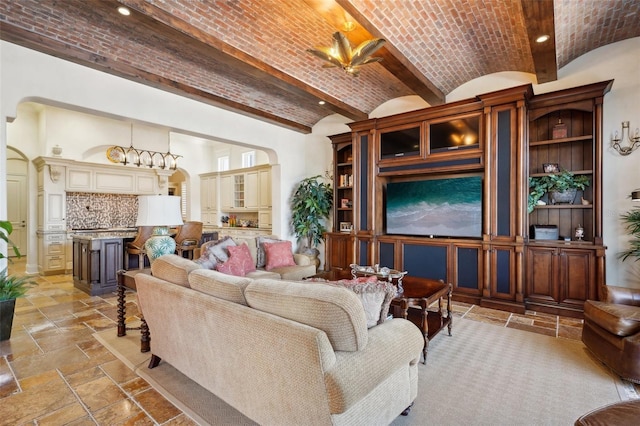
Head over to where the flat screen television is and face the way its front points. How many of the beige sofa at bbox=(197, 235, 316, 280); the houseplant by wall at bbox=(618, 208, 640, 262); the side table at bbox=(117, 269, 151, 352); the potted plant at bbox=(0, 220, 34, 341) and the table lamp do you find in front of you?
4

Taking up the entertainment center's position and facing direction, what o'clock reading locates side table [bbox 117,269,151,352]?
The side table is roughly at 12 o'clock from the entertainment center.

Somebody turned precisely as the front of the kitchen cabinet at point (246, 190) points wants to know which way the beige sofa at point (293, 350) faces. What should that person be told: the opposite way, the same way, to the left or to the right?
the opposite way

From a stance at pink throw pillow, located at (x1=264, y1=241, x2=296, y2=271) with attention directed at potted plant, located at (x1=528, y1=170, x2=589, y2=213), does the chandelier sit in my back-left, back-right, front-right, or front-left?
back-left

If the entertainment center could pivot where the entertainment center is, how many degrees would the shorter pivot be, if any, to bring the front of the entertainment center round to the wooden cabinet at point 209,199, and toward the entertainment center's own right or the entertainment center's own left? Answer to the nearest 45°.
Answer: approximately 45° to the entertainment center's own right

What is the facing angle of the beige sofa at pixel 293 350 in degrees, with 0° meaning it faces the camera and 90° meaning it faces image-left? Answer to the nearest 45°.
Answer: approximately 225°

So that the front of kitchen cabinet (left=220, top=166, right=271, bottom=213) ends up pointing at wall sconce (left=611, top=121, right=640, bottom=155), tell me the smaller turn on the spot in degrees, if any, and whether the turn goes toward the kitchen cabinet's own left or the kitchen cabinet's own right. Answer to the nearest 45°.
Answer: approximately 90° to the kitchen cabinet's own left

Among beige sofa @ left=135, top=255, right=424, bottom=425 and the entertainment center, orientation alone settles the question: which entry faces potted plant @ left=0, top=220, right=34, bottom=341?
the entertainment center

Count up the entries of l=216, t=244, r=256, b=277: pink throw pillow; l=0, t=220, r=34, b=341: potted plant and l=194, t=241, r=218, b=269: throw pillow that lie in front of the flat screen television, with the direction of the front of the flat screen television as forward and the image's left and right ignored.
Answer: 3

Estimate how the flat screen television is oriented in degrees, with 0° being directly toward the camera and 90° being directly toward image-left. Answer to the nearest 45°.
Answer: approximately 45°

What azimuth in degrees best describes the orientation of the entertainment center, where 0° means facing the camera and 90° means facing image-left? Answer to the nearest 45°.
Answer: approximately 45°
